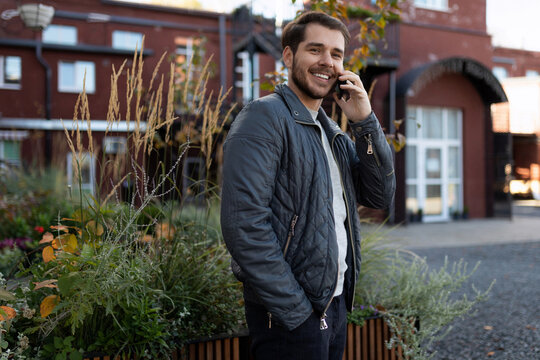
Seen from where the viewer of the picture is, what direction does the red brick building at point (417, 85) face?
facing the viewer

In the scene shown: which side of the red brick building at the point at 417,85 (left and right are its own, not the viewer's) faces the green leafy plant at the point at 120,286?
front

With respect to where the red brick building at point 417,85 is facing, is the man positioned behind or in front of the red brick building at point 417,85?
in front

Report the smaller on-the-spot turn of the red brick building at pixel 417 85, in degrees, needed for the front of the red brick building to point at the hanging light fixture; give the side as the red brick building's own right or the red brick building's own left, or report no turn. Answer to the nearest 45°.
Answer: approximately 45° to the red brick building's own right

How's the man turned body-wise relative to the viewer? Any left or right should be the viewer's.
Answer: facing the viewer and to the right of the viewer

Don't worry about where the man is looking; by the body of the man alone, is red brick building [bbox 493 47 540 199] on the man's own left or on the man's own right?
on the man's own left

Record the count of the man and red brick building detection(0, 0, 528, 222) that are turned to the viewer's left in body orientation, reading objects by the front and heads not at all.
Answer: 0

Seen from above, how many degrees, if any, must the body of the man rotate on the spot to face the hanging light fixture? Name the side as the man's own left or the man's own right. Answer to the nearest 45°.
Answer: approximately 180°
